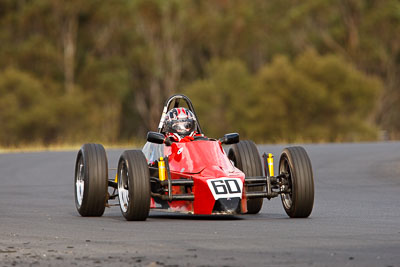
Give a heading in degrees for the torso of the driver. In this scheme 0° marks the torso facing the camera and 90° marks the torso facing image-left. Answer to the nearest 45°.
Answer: approximately 0°
